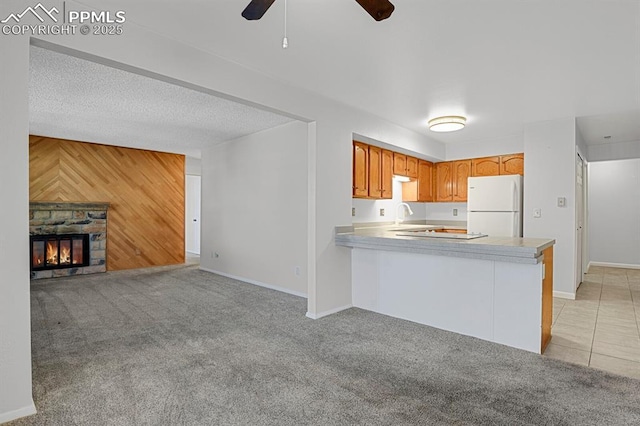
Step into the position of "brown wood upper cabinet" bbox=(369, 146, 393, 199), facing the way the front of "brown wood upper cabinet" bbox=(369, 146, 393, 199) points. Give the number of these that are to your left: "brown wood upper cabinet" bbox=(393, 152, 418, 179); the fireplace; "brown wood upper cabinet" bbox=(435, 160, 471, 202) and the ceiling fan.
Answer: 2

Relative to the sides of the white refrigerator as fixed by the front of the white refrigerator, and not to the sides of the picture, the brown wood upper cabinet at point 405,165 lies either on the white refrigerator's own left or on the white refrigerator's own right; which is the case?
on the white refrigerator's own right

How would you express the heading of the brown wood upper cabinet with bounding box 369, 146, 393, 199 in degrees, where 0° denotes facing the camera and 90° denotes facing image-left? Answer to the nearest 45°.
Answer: approximately 315°

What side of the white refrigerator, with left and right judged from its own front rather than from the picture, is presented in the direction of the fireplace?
right

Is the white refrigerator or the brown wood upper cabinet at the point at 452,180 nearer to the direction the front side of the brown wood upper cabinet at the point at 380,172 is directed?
the white refrigerator

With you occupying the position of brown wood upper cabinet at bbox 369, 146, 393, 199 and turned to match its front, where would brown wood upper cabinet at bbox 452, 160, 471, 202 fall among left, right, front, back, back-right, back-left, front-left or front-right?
left

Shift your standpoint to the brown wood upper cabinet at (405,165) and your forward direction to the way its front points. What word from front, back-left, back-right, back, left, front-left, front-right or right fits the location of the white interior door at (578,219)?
front-left

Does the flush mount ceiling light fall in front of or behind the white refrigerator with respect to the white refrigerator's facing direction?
in front

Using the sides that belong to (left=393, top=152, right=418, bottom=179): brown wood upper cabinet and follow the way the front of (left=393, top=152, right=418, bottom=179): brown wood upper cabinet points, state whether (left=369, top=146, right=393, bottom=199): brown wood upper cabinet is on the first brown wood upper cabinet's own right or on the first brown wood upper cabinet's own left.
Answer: on the first brown wood upper cabinet's own right

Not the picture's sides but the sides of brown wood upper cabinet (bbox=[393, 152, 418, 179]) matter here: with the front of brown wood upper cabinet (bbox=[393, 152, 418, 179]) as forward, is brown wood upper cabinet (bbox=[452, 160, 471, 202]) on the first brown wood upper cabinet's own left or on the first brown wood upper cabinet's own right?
on the first brown wood upper cabinet's own left

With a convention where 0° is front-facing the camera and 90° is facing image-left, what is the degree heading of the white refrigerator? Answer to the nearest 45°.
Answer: approximately 0°
